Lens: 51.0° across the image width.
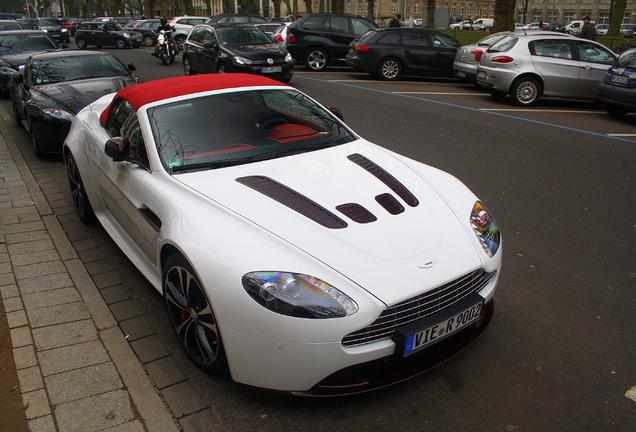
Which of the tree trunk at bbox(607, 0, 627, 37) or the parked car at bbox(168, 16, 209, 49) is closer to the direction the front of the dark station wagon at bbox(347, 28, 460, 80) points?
the tree trunk

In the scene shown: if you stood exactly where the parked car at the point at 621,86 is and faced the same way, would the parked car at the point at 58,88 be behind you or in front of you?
behind

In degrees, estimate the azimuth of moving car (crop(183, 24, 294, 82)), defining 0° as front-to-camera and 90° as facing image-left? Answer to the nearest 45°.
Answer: approximately 315°

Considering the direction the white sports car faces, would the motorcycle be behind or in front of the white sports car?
behind

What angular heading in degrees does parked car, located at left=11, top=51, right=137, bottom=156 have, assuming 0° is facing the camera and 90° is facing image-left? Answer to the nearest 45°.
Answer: approximately 315°

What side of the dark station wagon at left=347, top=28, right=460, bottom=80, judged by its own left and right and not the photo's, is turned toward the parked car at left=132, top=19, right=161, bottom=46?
left

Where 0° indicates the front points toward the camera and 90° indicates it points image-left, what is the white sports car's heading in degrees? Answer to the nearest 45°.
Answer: approximately 315°

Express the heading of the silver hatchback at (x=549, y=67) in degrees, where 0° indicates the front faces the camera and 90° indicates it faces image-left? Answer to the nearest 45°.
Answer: approximately 225°
